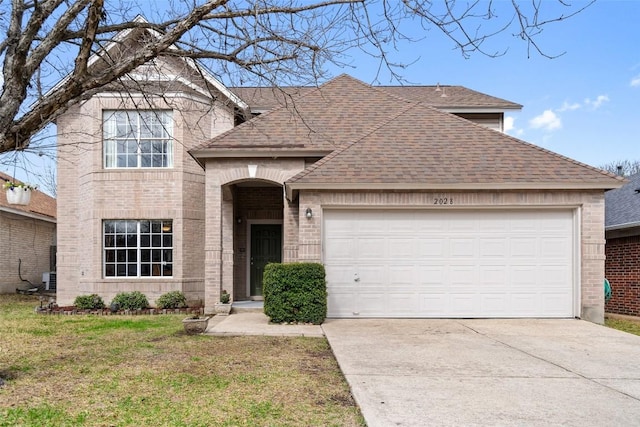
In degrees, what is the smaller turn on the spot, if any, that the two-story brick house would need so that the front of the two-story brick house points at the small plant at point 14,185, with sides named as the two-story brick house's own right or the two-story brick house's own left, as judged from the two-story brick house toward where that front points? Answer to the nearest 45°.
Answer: approximately 45° to the two-story brick house's own right

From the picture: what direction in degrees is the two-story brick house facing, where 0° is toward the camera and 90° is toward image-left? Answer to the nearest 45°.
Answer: approximately 0°
